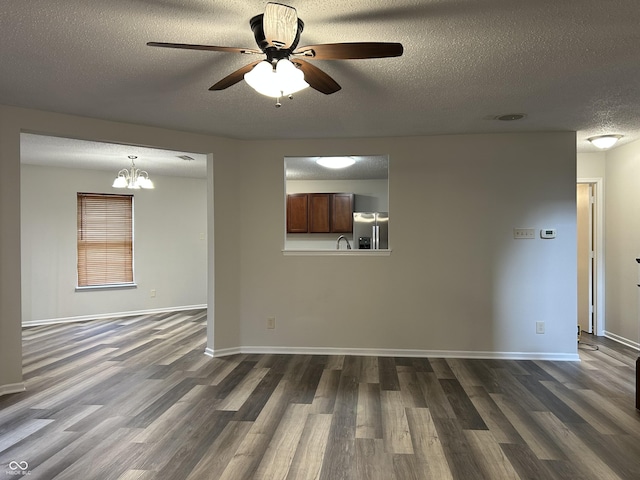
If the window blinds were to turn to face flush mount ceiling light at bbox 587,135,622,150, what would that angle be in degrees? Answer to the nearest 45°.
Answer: approximately 45° to its left

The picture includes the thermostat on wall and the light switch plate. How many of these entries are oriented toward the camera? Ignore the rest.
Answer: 2

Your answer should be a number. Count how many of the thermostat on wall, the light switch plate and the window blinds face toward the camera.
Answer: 3

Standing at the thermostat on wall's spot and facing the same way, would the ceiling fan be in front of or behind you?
in front

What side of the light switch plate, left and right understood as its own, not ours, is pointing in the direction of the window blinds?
right

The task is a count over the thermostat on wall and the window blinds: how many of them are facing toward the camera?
2

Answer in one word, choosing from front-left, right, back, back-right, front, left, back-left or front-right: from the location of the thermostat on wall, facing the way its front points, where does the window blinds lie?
right

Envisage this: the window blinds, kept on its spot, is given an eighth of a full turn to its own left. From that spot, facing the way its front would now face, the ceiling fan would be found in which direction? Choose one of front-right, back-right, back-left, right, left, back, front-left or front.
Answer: front-right

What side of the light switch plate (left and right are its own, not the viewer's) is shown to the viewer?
front

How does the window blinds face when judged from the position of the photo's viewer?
facing the viewer

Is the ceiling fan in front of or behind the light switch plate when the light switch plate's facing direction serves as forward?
in front

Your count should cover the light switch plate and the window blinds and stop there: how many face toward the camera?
2
